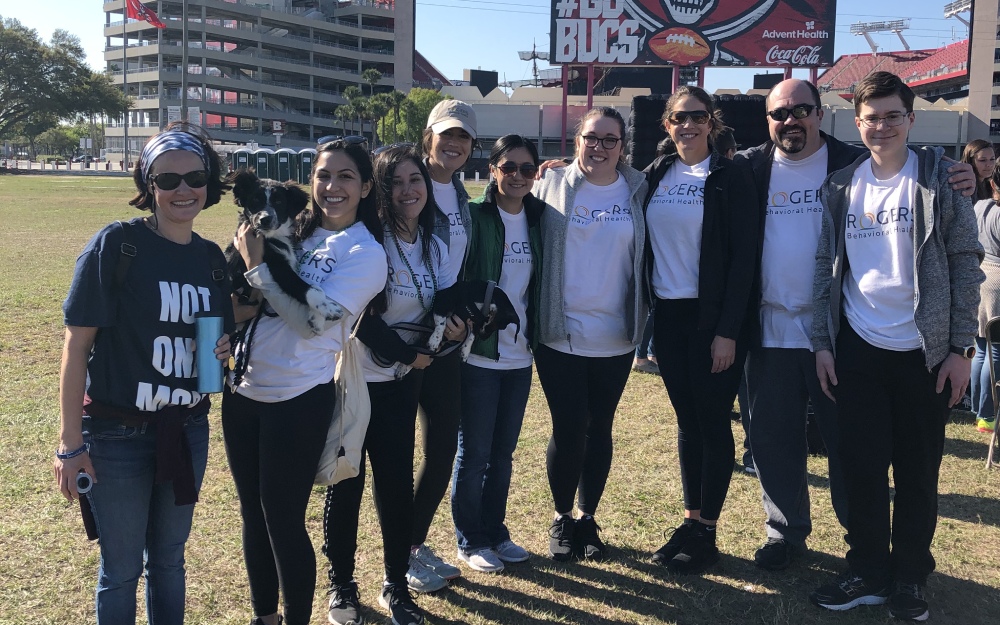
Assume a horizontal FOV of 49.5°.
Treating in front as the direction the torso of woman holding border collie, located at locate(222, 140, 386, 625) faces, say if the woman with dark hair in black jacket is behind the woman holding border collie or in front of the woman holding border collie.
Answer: behind

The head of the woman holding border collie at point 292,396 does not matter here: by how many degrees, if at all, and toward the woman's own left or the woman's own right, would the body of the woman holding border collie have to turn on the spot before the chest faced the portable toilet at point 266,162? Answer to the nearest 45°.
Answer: approximately 135° to the woman's own right

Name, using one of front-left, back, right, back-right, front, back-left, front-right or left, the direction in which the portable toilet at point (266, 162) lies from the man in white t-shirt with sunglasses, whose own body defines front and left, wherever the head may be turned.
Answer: back-right

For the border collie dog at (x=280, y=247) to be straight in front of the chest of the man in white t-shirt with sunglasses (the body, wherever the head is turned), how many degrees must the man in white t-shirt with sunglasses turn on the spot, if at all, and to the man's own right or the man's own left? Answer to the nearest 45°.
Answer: approximately 45° to the man's own right

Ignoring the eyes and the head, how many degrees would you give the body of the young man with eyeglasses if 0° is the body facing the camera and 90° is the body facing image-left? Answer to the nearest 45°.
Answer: approximately 0°

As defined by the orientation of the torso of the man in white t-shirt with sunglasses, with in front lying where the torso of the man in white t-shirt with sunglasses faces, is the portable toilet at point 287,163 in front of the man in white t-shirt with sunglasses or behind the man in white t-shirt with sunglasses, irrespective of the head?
behind

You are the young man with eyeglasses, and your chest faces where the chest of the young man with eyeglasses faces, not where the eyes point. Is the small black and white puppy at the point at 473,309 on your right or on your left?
on your right

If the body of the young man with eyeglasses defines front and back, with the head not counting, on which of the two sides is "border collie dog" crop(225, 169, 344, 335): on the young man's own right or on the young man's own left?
on the young man's own right

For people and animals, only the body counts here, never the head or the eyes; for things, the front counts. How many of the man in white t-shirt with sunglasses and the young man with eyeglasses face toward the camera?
2
